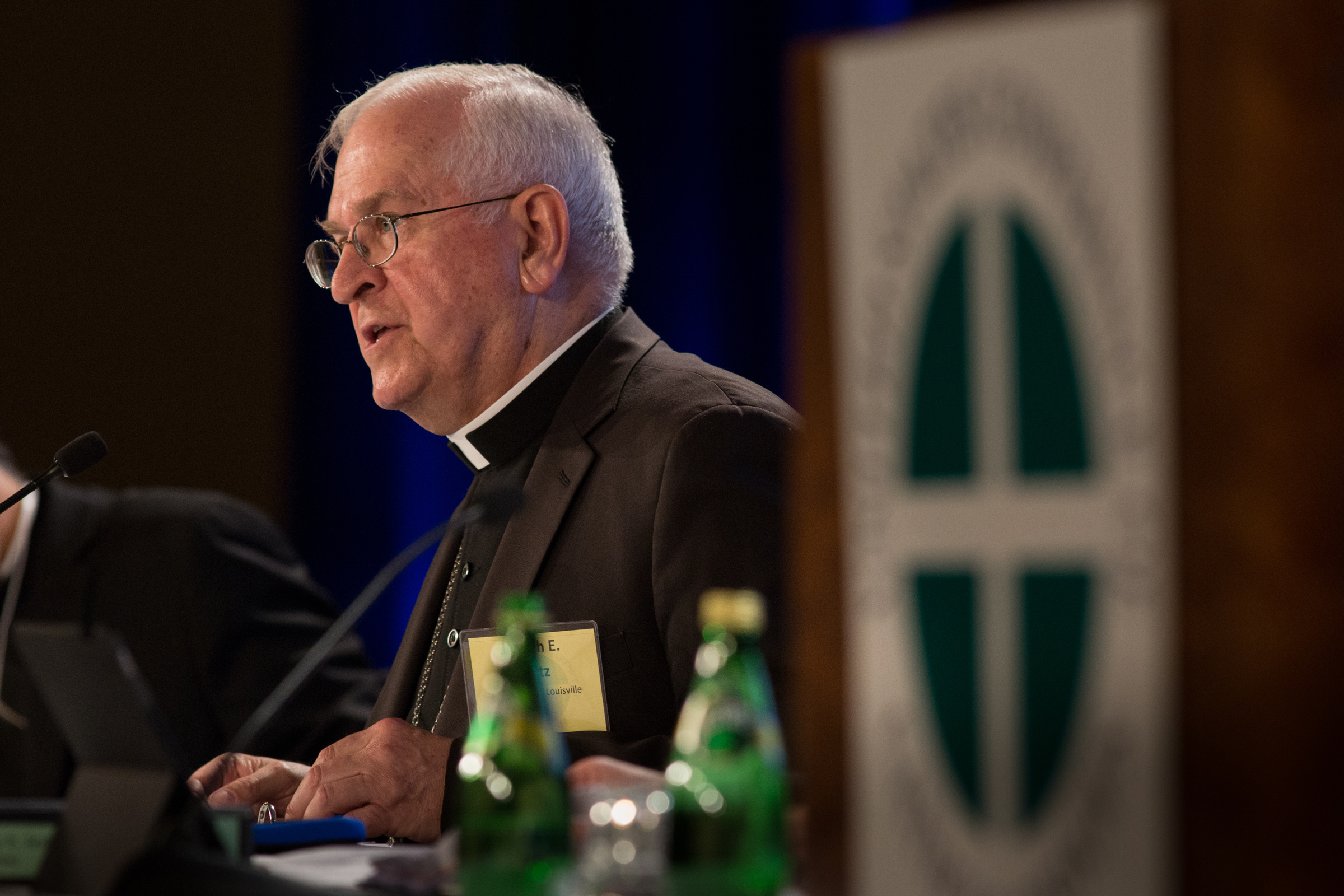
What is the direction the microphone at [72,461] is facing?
to the viewer's right

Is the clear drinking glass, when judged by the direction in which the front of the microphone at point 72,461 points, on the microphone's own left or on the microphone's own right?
on the microphone's own right

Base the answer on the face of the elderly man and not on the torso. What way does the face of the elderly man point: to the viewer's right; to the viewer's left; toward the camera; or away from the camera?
to the viewer's left

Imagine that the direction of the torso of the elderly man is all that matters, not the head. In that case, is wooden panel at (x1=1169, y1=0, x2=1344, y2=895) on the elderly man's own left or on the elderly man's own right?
on the elderly man's own left

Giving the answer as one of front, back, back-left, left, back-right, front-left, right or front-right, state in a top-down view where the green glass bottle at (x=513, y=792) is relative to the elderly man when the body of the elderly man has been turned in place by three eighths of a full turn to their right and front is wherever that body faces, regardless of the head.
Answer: back

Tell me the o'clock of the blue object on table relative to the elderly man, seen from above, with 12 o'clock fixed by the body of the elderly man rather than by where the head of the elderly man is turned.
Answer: The blue object on table is roughly at 11 o'clock from the elderly man.

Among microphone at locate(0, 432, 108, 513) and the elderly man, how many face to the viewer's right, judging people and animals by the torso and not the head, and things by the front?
1

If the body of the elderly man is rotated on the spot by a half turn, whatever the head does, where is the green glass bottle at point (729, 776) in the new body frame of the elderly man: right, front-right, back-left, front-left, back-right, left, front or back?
back-right

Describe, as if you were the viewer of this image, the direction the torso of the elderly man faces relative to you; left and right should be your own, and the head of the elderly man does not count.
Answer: facing the viewer and to the left of the viewer

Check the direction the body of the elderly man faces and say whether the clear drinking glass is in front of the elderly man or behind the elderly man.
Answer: in front

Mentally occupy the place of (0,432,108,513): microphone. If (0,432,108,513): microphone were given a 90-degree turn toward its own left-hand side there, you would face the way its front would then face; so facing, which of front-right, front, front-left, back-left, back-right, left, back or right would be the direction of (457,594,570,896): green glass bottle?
back
